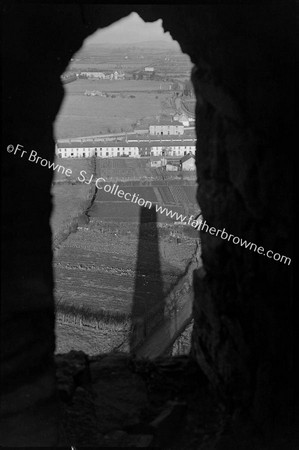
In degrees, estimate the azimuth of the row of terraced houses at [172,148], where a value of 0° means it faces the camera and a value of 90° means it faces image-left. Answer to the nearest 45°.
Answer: approximately 0°

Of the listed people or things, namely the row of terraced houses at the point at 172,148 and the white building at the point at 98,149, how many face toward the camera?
2
